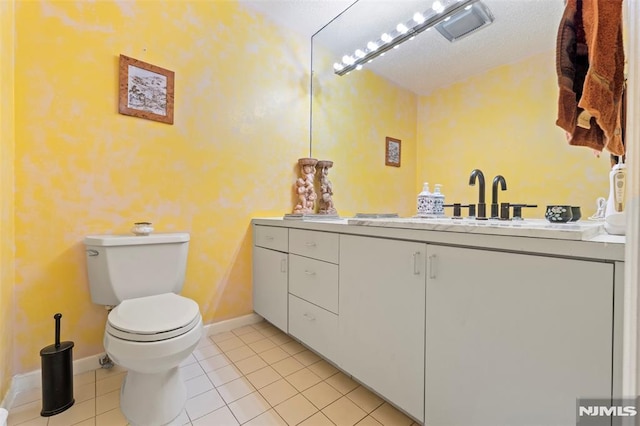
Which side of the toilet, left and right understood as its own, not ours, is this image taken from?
front

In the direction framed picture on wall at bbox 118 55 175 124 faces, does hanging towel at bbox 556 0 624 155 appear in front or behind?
in front

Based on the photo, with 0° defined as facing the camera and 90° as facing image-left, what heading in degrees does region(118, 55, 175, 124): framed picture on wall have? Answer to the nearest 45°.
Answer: approximately 315°

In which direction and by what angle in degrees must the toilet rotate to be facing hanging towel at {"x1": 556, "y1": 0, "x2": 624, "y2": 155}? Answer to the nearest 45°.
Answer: approximately 45° to its left

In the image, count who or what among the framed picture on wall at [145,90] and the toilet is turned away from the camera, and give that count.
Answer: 0
